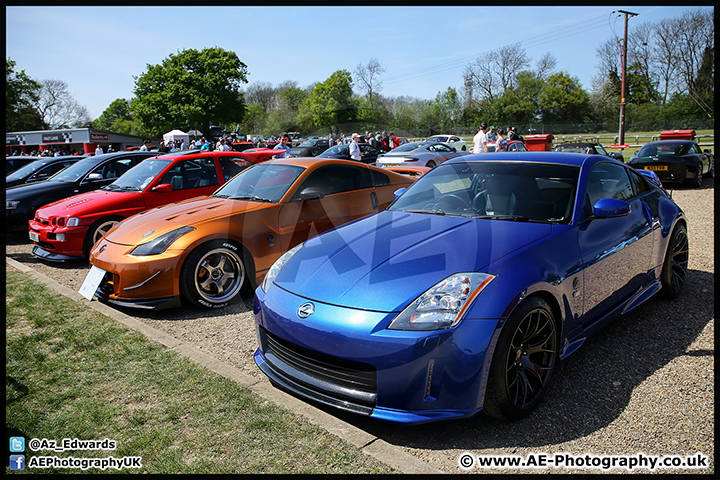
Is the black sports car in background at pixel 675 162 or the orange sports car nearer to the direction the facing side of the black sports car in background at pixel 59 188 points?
the orange sports car

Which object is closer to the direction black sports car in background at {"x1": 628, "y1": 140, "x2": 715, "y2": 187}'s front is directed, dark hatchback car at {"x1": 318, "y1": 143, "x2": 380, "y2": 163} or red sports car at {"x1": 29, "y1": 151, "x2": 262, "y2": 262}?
the dark hatchback car

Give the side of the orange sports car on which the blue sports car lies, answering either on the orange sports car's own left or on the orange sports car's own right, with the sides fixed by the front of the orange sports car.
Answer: on the orange sports car's own left

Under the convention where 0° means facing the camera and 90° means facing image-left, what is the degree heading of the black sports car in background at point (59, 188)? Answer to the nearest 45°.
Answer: approximately 45°

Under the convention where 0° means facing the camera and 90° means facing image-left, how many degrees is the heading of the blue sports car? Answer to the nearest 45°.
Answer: approximately 45°

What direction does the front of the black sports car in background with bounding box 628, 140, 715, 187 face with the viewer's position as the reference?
facing away from the viewer and to the right of the viewer

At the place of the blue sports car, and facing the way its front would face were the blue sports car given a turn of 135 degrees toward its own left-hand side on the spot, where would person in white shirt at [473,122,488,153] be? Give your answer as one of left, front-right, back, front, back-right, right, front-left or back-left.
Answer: left
